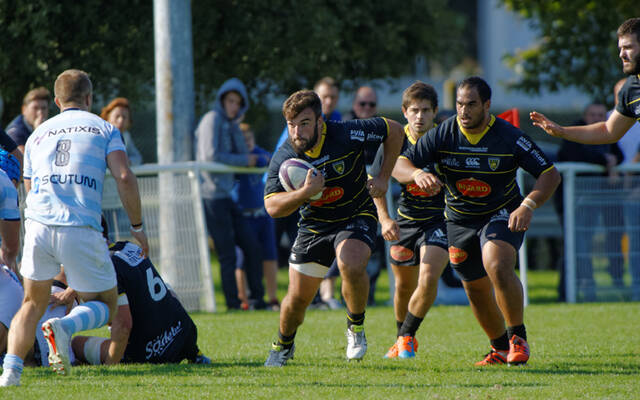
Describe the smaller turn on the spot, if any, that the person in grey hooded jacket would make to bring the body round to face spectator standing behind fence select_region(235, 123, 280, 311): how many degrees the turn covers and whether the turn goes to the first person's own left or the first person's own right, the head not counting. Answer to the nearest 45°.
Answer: approximately 90° to the first person's own left

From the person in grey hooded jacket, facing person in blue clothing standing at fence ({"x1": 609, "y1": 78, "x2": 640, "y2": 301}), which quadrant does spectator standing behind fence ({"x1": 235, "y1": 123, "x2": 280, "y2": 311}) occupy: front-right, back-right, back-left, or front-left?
front-left

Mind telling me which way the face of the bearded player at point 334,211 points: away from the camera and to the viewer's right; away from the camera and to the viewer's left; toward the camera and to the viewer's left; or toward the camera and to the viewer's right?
toward the camera and to the viewer's left

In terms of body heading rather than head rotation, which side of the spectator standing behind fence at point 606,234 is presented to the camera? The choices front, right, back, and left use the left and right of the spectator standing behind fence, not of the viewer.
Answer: front

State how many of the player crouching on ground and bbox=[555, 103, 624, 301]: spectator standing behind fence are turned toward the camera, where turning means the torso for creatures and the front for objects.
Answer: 1

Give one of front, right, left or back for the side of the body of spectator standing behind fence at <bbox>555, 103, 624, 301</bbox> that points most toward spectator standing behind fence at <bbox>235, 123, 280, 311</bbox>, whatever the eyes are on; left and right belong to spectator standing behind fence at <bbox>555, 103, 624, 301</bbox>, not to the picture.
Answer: right

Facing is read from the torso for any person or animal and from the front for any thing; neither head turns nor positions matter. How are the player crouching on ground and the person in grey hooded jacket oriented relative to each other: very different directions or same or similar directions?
very different directions

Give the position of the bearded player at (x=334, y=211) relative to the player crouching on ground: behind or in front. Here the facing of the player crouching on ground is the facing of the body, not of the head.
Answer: behind

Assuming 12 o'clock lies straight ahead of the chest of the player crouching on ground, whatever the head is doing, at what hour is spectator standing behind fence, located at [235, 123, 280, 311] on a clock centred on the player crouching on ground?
The spectator standing behind fence is roughly at 2 o'clock from the player crouching on ground.

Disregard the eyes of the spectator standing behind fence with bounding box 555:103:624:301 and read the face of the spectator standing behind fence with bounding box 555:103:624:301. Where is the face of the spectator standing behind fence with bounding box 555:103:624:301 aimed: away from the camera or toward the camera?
toward the camera

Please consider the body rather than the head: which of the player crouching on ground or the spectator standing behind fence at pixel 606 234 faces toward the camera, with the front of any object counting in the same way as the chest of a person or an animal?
the spectator standing behind fence

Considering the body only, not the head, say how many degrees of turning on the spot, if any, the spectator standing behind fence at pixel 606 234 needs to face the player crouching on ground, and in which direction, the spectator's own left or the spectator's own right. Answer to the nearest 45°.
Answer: approximately 45° to the spectator's own right

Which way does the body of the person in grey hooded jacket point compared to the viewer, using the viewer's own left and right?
facing the viewer and to the right of the viewer

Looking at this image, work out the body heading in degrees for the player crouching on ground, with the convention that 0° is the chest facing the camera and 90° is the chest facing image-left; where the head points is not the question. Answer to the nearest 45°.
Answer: approximately 135°

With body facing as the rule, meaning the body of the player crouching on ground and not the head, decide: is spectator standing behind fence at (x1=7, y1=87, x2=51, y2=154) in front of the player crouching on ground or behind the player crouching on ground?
in front

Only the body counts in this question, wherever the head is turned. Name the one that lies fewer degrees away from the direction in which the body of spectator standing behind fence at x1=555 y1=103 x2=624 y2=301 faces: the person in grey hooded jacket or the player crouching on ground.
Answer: the player crouching on ground

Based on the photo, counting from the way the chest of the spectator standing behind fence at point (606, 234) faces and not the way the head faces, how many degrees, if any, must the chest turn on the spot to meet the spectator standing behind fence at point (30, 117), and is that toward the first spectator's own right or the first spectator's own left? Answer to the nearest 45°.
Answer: approximately 45° to the first spectator's own right

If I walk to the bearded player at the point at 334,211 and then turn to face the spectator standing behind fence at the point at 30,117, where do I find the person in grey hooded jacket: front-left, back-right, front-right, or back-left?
front-right

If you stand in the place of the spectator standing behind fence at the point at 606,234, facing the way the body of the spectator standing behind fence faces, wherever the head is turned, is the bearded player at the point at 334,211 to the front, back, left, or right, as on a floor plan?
front
